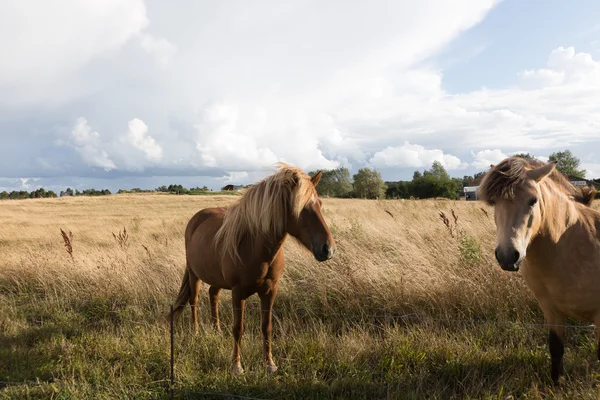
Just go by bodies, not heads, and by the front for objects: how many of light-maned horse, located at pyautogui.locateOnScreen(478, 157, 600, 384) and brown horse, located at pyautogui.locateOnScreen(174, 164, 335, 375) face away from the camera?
0

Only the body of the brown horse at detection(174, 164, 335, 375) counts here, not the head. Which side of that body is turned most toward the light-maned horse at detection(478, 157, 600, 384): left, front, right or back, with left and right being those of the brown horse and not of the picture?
front

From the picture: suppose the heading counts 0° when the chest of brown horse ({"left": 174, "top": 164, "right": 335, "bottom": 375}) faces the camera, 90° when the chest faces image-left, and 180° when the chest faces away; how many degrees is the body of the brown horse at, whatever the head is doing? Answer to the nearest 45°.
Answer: approximately 315°

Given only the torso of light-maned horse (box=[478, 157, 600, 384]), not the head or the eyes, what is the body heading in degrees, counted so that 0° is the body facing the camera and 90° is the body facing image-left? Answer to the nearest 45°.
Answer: approximately 45°

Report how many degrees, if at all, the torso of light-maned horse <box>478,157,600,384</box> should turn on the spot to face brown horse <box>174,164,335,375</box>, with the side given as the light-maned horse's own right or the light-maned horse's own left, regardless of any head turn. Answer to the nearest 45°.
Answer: approximately 45° to the light-maned horse's own right
